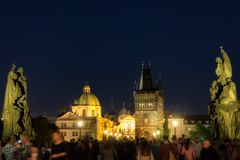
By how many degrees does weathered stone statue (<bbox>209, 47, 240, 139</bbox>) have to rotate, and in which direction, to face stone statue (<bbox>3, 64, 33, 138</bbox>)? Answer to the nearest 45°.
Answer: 0° — it already faces it

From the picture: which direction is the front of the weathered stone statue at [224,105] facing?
to the viewer's left
